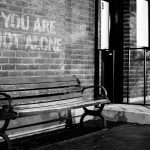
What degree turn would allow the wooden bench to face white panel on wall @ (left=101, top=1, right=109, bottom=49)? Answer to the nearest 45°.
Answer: approximately 90° to its left

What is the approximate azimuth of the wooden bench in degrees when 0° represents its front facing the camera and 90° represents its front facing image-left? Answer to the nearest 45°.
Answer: approximately 315°
